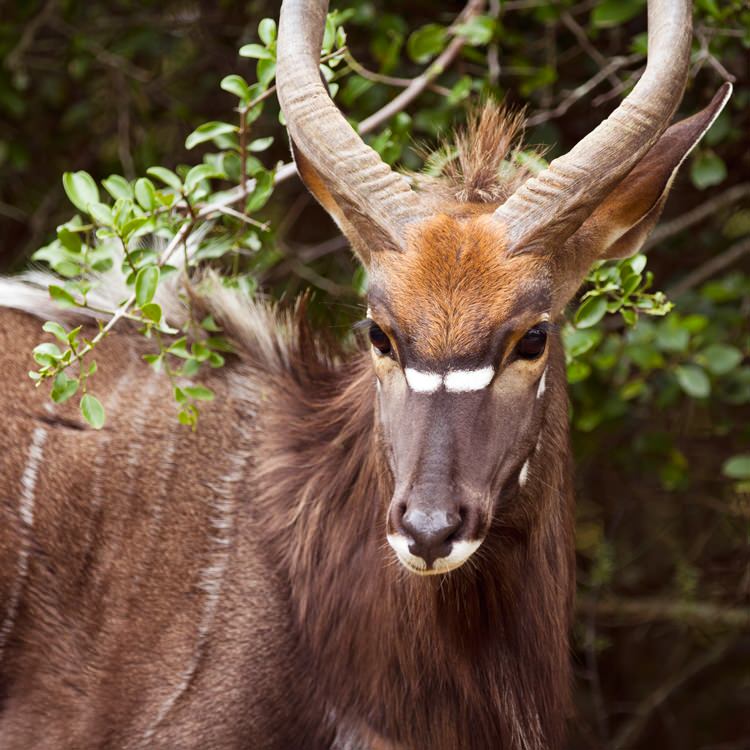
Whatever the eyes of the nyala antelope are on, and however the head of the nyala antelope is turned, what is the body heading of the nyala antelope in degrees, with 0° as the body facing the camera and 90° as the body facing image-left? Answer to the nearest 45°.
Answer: approximately 315°

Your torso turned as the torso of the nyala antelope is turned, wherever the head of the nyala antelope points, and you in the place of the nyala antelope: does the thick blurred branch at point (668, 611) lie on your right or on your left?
on your left
